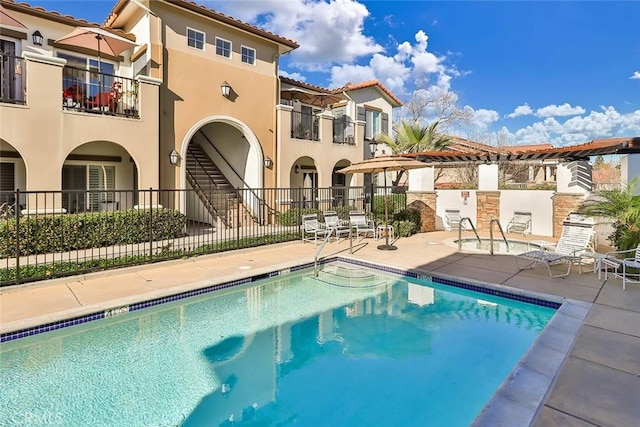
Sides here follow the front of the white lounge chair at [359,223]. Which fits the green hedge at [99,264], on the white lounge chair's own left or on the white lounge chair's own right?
on the white lounge chair's own right

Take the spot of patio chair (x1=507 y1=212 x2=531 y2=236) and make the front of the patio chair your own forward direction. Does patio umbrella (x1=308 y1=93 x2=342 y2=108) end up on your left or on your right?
on your right

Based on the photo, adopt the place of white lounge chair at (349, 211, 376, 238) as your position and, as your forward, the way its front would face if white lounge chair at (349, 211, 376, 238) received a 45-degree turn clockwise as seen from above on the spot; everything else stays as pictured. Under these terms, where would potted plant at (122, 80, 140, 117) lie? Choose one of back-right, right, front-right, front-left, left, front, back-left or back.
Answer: right

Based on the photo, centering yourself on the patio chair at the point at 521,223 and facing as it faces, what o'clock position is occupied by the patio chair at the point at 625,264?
the patio chair at the point at 625,264 is roughly at 10 o'clock from the patio chair at the point at 521,223.

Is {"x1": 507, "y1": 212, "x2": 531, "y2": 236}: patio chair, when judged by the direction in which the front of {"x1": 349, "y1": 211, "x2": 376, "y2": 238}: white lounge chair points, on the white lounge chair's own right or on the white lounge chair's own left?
on the white lounge chair's own left
